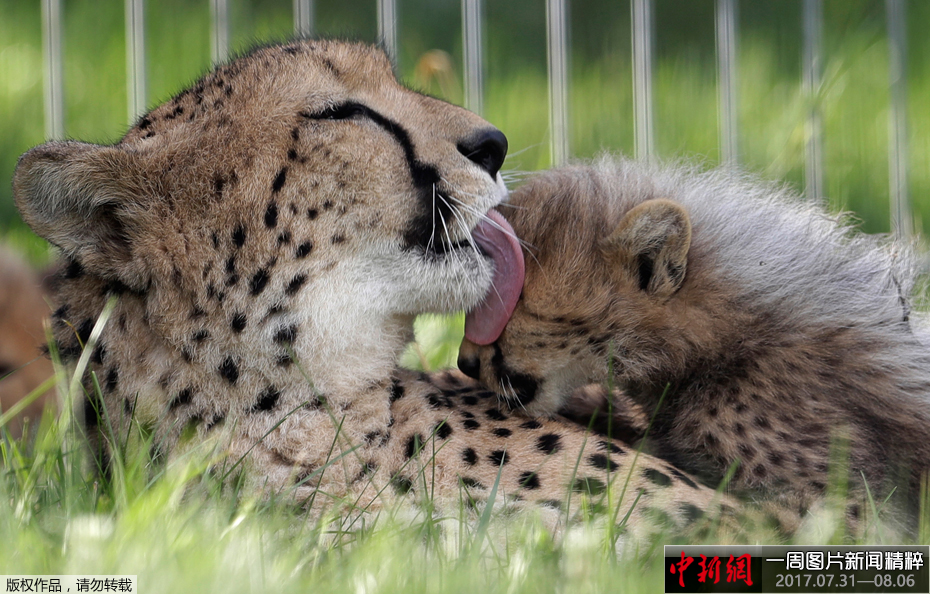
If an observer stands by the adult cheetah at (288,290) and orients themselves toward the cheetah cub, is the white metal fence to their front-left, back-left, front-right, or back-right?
front-left

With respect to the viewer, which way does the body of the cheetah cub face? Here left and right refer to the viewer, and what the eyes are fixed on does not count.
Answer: facing to the left of the viewer

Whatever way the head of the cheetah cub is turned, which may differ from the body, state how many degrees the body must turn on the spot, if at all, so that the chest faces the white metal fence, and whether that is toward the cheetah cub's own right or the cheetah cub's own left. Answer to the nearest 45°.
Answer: approximately 90° to the cheetah cub's own right
